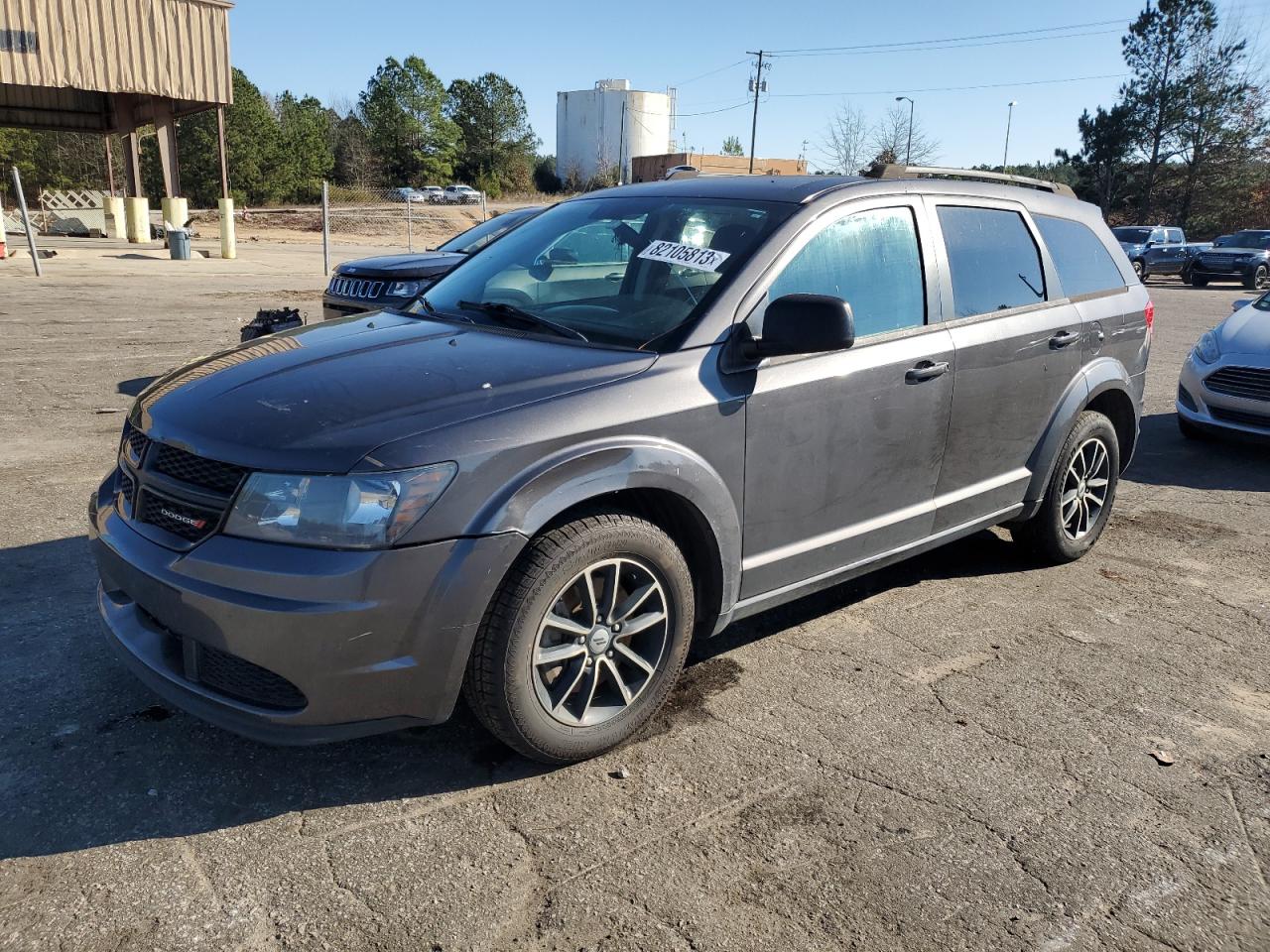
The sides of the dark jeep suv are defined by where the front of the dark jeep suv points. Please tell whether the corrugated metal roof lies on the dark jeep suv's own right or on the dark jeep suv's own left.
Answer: on the dark jeep suv's own right

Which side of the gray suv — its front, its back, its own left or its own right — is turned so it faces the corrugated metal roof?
right

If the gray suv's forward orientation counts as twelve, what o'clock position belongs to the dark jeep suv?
The dark jeep suv is roughly at 4 o'clock from the gray suv.

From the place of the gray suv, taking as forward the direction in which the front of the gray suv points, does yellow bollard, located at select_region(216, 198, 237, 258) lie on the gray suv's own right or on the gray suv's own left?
on the gray suv's own right

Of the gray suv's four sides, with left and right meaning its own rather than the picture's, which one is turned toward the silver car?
back

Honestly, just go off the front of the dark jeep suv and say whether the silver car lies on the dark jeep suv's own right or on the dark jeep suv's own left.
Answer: on the dark jeep suv's own left

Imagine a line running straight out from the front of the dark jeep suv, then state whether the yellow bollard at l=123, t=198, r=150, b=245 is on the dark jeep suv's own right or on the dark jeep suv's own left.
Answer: on the dark jeep suv's own right

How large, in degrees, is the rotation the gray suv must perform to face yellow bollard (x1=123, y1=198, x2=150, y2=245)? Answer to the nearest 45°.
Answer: approximately 90° to its right
